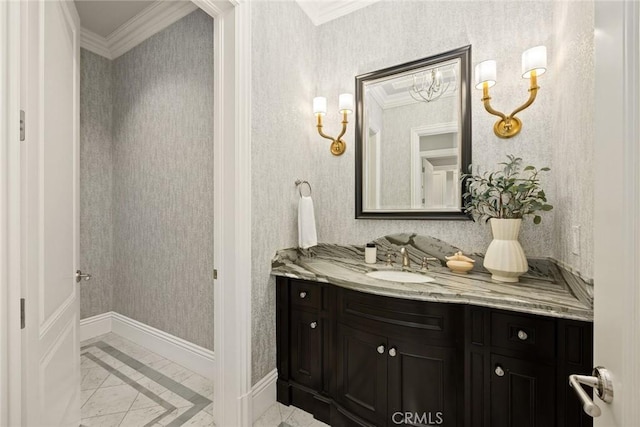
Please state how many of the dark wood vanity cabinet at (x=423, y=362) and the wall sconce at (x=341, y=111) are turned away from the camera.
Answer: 0

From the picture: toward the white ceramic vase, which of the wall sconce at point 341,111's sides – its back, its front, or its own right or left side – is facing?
left

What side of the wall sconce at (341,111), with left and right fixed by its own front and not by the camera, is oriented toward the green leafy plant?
left

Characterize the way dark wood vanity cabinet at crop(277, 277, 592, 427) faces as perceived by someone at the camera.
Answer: facing the viewer and to the left of the viewer

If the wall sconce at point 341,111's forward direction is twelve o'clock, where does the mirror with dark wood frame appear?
The mirror with dark wood frame is roughly at 8 o'clock from the wall sconce.

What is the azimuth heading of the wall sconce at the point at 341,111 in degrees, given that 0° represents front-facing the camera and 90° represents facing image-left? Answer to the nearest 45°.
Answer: approximately 45°
